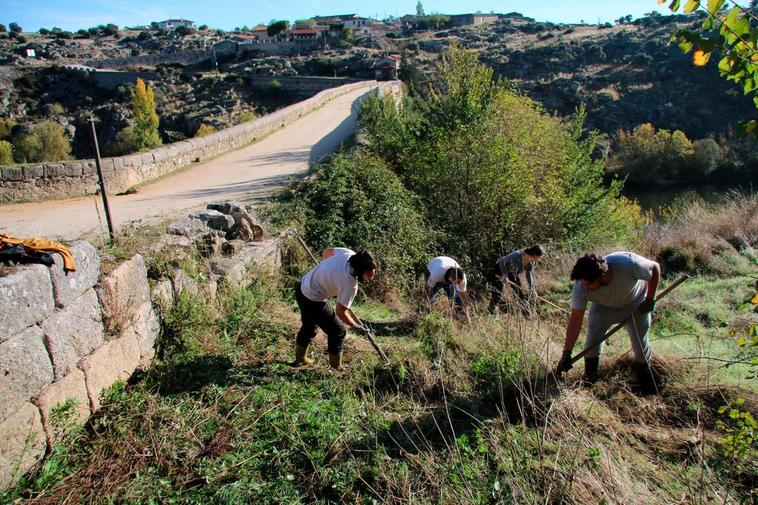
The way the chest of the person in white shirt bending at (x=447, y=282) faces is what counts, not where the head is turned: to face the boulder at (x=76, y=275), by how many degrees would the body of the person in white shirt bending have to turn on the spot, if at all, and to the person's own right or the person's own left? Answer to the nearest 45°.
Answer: approximately 90° to the person's own right

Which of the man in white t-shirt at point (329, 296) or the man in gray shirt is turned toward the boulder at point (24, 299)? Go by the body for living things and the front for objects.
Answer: the man in gray shirt

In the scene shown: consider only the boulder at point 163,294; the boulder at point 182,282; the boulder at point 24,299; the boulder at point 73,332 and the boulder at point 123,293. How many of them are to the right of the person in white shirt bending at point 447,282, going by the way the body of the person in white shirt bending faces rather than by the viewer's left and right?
5

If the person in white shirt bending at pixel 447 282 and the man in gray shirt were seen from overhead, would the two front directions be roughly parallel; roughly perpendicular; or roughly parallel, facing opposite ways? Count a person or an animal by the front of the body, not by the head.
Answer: roughly perpendicular

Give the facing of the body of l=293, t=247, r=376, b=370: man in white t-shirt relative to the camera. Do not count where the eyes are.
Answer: to the viewer's right

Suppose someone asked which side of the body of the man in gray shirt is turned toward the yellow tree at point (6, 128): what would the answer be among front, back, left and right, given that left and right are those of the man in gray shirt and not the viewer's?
right

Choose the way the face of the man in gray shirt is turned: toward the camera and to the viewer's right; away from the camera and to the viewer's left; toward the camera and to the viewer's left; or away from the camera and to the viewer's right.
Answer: toward the camera and to the viewer's left

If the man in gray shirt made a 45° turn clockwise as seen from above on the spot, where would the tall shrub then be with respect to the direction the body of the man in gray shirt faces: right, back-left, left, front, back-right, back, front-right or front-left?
front-right

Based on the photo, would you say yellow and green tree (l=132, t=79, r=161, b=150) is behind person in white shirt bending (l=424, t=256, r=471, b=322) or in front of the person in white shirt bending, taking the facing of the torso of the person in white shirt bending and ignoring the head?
behind

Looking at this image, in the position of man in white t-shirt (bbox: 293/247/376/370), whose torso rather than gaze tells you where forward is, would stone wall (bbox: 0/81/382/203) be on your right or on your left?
on your left

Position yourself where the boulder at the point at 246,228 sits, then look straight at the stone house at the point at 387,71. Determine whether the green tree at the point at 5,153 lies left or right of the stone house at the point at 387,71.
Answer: left

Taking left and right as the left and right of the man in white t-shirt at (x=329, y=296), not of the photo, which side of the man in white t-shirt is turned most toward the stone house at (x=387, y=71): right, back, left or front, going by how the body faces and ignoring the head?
left

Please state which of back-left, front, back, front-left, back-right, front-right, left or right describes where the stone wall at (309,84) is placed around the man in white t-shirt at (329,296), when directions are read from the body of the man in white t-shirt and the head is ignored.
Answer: left

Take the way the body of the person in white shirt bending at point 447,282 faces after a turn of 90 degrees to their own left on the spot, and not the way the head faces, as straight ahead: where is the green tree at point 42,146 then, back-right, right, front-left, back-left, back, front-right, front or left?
left

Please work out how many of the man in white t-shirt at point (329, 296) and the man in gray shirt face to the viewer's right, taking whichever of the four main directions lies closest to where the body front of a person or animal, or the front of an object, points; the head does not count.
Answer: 1

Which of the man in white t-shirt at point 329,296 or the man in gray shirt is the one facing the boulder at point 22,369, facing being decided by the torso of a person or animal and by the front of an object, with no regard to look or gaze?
the man in gray shirt
